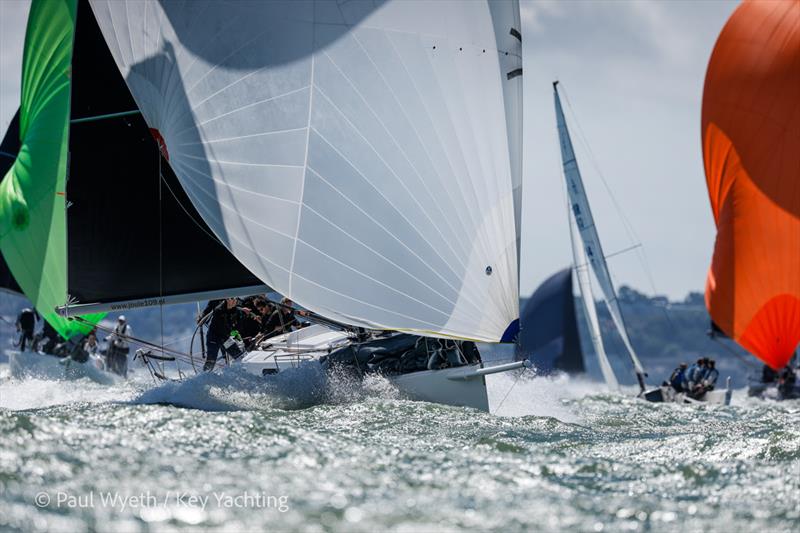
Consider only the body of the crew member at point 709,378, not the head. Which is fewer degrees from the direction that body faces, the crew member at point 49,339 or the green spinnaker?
the crew member

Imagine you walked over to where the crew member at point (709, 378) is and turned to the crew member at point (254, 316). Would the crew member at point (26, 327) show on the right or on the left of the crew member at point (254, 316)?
right

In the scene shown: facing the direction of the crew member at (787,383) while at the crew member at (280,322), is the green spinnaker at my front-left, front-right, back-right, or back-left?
back-left

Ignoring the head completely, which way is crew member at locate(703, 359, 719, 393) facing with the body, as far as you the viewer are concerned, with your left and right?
facing to the left of the viewer

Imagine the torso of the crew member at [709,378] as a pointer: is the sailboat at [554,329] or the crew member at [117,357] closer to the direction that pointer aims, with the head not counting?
the crew member

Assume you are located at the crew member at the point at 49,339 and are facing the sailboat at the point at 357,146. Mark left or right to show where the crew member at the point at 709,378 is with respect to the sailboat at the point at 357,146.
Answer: left
